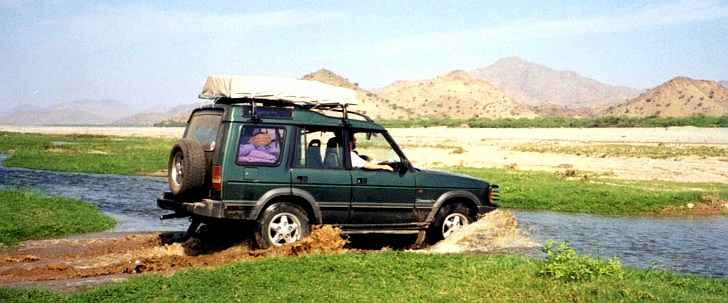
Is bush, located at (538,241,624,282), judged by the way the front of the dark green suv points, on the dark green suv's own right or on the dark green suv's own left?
on the dark green suv's own right

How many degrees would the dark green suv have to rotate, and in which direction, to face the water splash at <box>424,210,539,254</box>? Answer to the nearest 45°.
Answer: approximately 45° to its right

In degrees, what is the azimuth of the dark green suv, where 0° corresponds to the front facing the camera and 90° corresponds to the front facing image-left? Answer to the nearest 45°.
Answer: approximately 225°
